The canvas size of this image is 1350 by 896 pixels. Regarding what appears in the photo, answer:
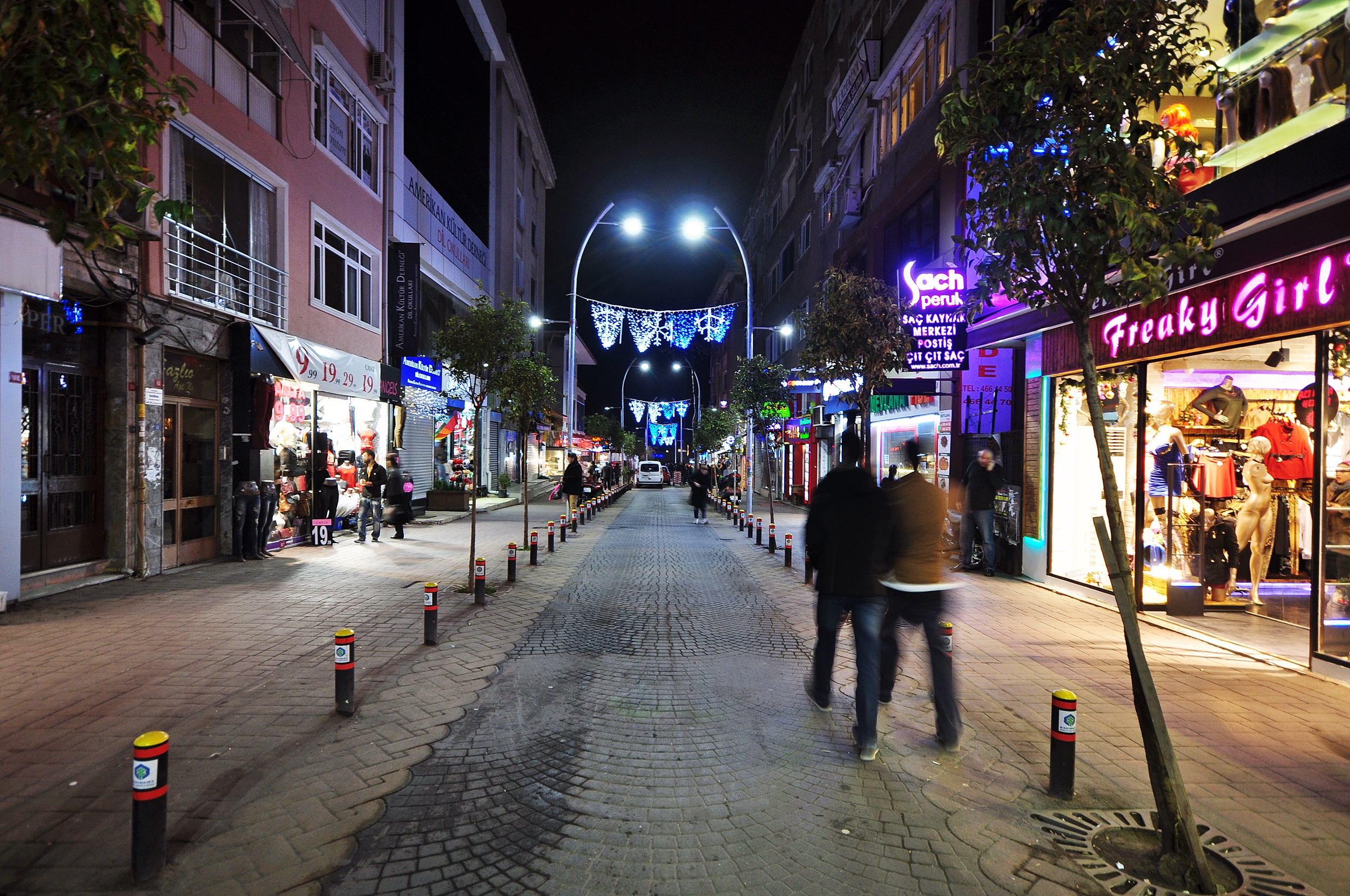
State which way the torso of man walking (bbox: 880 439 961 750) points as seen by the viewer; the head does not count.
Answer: away from the camera

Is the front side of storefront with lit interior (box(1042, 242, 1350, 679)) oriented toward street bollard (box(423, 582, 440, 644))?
yes

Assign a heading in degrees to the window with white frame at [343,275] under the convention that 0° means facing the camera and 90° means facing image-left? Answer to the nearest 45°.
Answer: approximately 315°

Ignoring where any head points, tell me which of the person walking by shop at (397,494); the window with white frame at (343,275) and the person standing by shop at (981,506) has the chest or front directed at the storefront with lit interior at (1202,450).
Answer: the window with white frame

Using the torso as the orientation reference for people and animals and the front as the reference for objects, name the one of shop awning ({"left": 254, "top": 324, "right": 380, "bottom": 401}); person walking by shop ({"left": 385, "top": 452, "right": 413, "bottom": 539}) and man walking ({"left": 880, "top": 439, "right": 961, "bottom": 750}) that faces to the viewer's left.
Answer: the person walking by shop

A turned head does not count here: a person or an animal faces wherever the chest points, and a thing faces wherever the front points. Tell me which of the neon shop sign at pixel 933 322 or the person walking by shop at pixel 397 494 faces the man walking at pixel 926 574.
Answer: the neon shop sign

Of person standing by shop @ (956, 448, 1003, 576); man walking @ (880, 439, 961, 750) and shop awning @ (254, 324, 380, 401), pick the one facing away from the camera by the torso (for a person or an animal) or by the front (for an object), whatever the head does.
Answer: the man walking

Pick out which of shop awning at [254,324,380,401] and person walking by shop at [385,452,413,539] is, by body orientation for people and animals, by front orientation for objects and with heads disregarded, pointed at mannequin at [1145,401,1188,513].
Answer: the shop awning

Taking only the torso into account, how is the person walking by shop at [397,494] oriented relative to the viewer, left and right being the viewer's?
facing to the left of the viewer

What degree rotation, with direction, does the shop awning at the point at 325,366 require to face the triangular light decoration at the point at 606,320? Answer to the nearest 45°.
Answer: approximately 90° to its left

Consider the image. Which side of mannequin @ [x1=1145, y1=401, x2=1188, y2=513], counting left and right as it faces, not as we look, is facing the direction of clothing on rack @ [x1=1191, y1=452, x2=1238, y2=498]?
back

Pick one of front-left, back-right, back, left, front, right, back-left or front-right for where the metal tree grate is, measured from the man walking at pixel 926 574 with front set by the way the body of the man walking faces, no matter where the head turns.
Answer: back-right
